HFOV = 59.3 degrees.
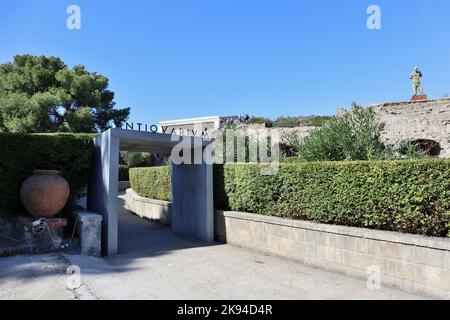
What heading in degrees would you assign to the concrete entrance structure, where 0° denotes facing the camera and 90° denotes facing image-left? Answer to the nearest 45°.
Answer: approximately 315°

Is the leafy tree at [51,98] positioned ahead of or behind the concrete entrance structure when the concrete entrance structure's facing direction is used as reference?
behind

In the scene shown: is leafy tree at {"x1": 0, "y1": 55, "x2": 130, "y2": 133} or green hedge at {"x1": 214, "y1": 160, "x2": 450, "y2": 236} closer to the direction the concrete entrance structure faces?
the green hedge

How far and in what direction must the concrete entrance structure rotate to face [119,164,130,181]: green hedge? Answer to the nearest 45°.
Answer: approximately 135° to its left

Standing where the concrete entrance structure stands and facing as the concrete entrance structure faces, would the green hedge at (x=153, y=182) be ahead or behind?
behind

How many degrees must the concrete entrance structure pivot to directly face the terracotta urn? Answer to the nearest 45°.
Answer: approximately 90° to its right

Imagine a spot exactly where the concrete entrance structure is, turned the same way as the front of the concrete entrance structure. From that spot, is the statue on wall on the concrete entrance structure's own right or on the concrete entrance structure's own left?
on the concrete entrance structure's own left

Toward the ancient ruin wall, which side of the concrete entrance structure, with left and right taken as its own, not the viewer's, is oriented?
left

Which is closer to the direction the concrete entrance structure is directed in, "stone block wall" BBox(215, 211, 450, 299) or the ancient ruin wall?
the stone block wall

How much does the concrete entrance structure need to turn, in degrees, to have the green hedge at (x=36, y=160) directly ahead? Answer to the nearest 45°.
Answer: approximately 135° to its right
